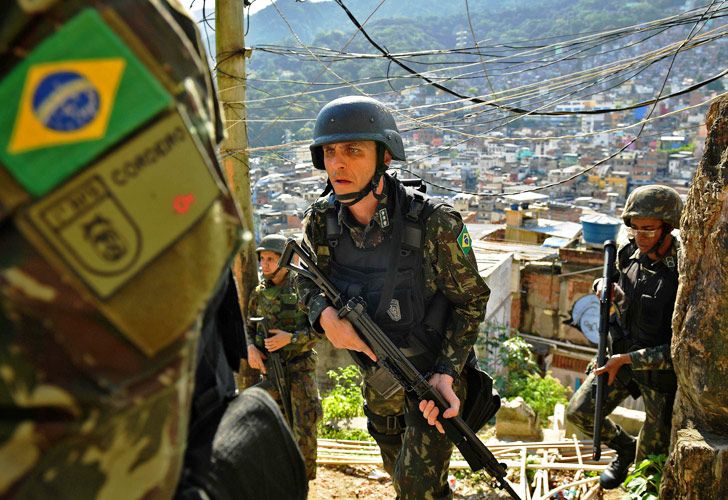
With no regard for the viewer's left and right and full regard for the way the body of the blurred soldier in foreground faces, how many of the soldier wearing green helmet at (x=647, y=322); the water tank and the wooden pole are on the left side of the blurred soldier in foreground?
0

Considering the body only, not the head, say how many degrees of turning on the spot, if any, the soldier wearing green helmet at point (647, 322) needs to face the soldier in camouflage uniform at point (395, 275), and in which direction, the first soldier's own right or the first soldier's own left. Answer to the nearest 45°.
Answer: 0° — they already face them

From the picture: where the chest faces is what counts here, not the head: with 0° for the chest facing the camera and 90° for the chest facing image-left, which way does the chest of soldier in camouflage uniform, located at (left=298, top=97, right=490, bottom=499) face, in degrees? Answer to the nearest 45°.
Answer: approximately 45°

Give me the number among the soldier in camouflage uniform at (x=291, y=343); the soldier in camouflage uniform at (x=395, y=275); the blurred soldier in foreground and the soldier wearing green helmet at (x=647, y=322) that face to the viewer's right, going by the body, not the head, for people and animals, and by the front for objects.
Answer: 0

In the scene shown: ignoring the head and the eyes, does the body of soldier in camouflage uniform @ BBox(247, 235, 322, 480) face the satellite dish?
no

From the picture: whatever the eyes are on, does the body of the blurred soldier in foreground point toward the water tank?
no

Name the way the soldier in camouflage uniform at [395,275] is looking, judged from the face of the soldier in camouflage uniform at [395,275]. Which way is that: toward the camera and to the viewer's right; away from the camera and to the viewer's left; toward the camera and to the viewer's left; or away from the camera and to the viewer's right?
toward the camera and to the viewer's left

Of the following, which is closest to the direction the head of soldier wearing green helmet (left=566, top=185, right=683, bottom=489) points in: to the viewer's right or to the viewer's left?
to the viewer's left

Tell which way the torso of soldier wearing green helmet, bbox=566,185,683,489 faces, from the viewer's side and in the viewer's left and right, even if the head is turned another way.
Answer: facing the viewer and to the left of the viewer

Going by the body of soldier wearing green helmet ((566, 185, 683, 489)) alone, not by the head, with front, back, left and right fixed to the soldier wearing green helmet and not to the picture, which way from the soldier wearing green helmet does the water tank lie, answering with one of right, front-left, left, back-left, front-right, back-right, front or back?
back-right

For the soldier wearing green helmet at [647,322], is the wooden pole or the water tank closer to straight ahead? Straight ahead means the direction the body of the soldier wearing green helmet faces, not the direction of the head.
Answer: the wooden pole
